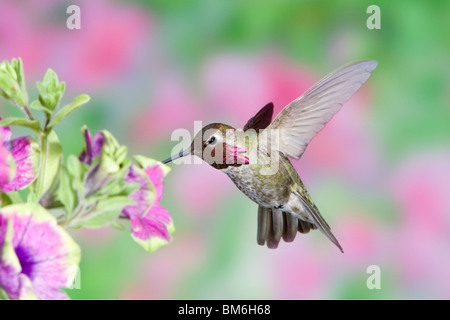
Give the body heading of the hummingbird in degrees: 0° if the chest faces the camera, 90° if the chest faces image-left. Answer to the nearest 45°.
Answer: approximately 90°
